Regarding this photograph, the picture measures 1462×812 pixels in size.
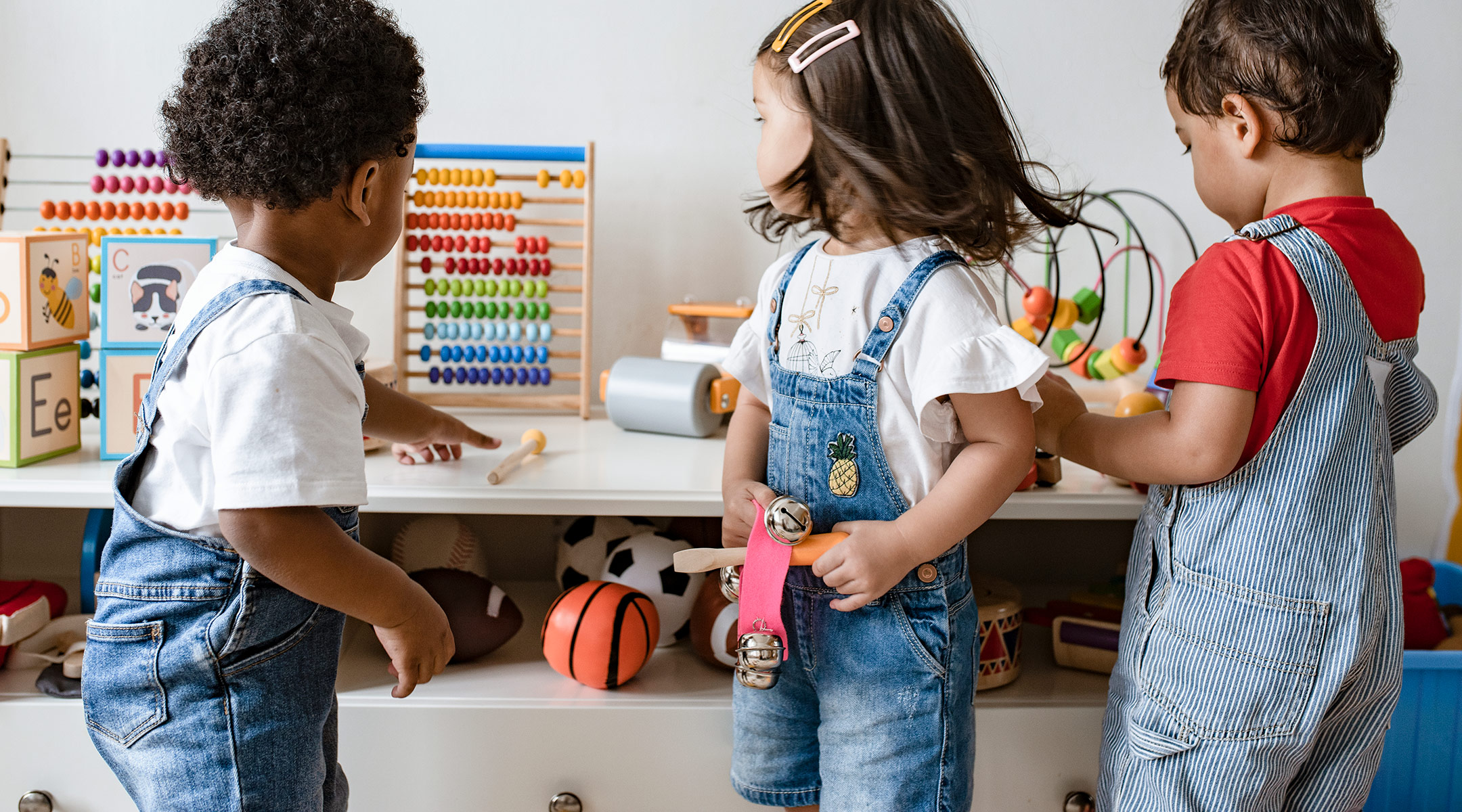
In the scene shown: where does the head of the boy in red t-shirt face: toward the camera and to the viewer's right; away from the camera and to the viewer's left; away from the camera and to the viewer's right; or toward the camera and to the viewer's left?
away from the camera and to the viewer's left

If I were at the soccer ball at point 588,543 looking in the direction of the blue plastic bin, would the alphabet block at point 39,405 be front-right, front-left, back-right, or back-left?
back-right

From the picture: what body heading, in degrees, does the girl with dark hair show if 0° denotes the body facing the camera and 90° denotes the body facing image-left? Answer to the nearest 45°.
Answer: approximately 45°

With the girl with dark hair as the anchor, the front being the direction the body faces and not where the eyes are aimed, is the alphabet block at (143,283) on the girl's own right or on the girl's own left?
on the girl's own right

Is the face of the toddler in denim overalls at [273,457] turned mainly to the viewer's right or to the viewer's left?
to the viewer's right

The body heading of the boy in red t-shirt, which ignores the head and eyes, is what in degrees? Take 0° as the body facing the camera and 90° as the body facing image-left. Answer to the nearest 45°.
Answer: approximately 135°

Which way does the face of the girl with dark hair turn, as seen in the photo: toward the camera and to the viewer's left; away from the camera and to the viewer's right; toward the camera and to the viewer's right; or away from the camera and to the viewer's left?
away from the camera and to the viewer's left

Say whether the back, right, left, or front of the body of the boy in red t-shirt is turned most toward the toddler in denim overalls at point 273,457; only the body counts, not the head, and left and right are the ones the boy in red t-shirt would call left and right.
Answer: left
